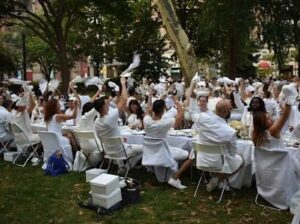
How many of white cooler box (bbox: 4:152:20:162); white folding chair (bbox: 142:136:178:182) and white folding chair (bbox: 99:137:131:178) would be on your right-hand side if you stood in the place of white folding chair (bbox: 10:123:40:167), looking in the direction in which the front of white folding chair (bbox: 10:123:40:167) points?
2

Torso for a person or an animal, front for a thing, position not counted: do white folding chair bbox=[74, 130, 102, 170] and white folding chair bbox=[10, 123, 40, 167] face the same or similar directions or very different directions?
same or similar directions

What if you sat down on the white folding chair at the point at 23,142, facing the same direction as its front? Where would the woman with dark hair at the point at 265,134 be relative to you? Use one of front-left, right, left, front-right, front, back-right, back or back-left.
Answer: right

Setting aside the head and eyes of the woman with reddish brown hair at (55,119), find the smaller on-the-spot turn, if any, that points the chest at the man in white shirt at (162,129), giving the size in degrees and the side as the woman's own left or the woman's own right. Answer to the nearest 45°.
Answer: approximately 90° to the woman's own right

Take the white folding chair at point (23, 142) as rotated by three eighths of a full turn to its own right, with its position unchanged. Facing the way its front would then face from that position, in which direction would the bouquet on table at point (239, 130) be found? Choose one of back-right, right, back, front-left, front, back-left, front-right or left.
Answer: front-left

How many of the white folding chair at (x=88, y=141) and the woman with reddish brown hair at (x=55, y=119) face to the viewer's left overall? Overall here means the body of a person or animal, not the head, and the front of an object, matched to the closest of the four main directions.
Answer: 0

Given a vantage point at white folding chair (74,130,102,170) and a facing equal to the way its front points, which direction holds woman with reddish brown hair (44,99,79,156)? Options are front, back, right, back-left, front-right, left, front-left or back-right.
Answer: left

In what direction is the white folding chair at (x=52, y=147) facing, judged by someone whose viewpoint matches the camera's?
facing away from the viewer and to the right of the viewer

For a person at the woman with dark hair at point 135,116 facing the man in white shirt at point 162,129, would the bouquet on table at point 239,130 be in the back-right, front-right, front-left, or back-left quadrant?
front-left

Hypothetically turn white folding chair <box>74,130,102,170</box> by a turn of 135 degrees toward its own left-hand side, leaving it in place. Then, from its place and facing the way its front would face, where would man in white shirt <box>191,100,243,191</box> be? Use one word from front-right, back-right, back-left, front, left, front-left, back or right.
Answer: back-left

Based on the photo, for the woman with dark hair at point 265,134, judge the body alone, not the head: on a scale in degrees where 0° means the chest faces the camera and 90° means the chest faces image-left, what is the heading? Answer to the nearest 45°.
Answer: approximately 225°

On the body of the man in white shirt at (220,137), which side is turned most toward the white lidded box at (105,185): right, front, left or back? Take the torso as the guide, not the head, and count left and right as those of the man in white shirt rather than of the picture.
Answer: back

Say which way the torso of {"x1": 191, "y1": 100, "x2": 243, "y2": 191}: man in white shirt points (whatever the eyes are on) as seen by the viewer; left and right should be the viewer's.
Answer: facing away from the viewer and to the right of the viewer

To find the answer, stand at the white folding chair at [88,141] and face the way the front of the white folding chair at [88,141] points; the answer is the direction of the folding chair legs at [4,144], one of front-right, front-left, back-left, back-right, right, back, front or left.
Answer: left
